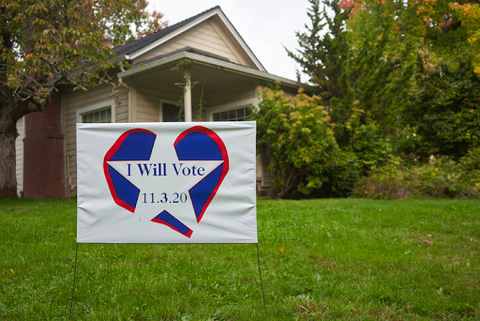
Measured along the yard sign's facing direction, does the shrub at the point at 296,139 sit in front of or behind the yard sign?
behind

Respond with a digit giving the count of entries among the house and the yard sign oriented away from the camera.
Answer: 0

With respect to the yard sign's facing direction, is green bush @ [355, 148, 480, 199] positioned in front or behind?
behind

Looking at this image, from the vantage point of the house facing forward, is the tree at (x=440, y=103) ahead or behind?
ahead

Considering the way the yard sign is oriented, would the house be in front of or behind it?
behind

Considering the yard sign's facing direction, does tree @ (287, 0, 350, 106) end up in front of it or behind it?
behind

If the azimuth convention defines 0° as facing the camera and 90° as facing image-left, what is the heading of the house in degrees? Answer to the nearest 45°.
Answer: approximately 315°

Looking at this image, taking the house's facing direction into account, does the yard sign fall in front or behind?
in front
